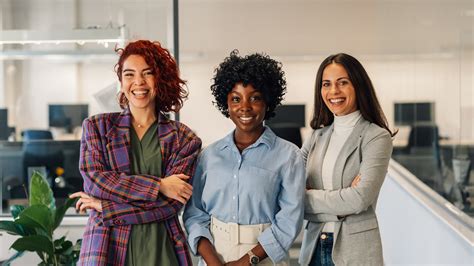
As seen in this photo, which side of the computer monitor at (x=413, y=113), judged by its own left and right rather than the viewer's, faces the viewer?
front

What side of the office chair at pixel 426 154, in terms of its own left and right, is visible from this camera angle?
back

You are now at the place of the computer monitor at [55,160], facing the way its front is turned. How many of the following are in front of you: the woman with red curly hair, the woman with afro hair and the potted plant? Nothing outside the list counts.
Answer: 3

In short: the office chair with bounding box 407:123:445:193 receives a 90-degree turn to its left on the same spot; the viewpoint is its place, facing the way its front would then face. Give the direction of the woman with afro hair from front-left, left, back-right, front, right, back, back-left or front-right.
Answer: left

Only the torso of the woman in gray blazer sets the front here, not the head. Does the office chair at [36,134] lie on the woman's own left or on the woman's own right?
on the woman's own right

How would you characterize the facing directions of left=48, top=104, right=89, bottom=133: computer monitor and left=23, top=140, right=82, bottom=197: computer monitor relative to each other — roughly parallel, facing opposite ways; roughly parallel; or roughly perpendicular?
roughly parallel

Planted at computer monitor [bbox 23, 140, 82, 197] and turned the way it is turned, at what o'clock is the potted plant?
The potted plant is roughly at 12 o'clock from the computer monitor.

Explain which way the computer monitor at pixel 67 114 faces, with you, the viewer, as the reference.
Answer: facing the viewer

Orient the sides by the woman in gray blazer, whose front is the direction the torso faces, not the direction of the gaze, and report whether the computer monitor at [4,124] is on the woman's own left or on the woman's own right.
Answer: on the woman's own right

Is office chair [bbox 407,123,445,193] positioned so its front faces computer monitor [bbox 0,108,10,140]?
no

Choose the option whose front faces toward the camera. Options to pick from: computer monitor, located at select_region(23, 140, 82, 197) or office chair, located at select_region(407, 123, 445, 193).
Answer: the computer monitor

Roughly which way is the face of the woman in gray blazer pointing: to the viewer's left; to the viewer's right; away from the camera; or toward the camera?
toward the camera

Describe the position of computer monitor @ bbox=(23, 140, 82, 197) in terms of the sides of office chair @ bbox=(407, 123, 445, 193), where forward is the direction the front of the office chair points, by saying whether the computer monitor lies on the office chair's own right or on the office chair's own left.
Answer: on the office chair's own left

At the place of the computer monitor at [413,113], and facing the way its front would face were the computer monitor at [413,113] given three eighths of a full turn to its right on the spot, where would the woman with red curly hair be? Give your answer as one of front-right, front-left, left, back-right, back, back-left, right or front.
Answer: back-left

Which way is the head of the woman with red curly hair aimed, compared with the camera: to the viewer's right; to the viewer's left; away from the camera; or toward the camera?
toward the camera

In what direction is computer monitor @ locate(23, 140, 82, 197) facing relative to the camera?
toward the camera

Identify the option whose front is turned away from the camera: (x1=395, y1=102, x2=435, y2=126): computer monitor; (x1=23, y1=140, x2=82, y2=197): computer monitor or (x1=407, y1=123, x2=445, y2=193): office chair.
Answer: the office chair

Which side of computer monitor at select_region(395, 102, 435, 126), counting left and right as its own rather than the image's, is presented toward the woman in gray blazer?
front

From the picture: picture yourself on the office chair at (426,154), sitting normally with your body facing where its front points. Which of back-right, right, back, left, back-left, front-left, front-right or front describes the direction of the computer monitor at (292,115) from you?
front-left

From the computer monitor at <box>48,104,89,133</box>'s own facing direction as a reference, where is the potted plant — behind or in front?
in front

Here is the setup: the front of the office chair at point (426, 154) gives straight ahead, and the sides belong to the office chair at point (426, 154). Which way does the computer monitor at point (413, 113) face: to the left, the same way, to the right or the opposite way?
the opposite way
